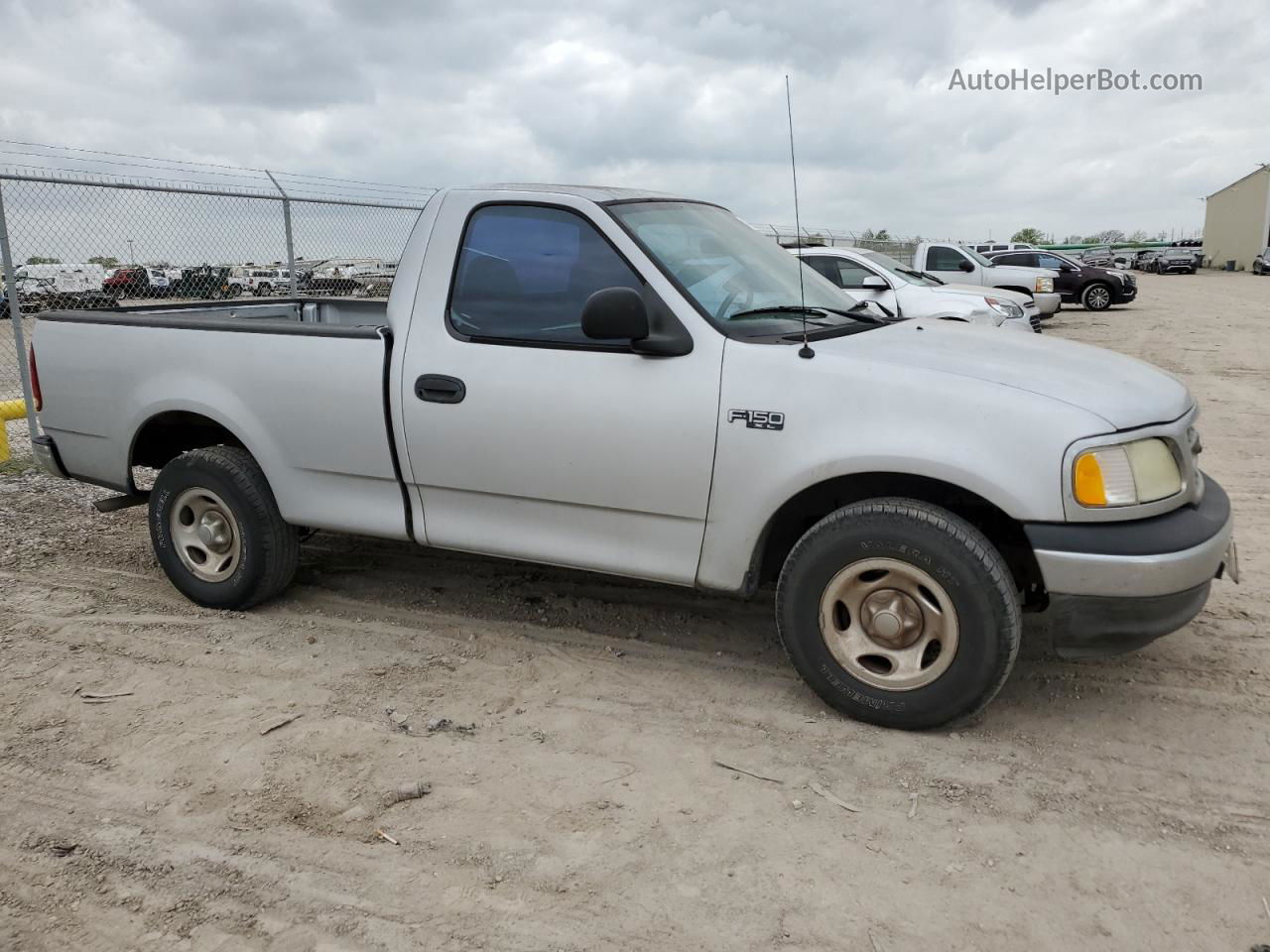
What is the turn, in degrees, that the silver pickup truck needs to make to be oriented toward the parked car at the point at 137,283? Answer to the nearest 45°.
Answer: approximately 180°

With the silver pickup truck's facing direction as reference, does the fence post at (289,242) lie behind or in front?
behind

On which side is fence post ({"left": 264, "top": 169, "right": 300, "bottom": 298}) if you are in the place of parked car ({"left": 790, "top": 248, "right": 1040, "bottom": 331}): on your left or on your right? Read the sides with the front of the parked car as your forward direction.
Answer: on your right

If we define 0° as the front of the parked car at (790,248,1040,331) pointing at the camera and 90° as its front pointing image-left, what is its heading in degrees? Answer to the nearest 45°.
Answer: approximately 315°

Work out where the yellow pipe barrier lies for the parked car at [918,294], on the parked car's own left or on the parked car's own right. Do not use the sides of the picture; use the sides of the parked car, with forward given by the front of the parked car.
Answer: on the parked car's own right

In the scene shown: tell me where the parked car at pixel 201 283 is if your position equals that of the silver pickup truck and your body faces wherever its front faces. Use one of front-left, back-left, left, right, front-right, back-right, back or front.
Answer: back

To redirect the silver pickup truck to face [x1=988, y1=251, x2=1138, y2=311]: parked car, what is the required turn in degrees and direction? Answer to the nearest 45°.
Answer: approximately 90° to its left

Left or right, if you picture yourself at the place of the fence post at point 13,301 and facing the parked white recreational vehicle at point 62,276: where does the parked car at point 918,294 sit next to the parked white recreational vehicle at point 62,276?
right
